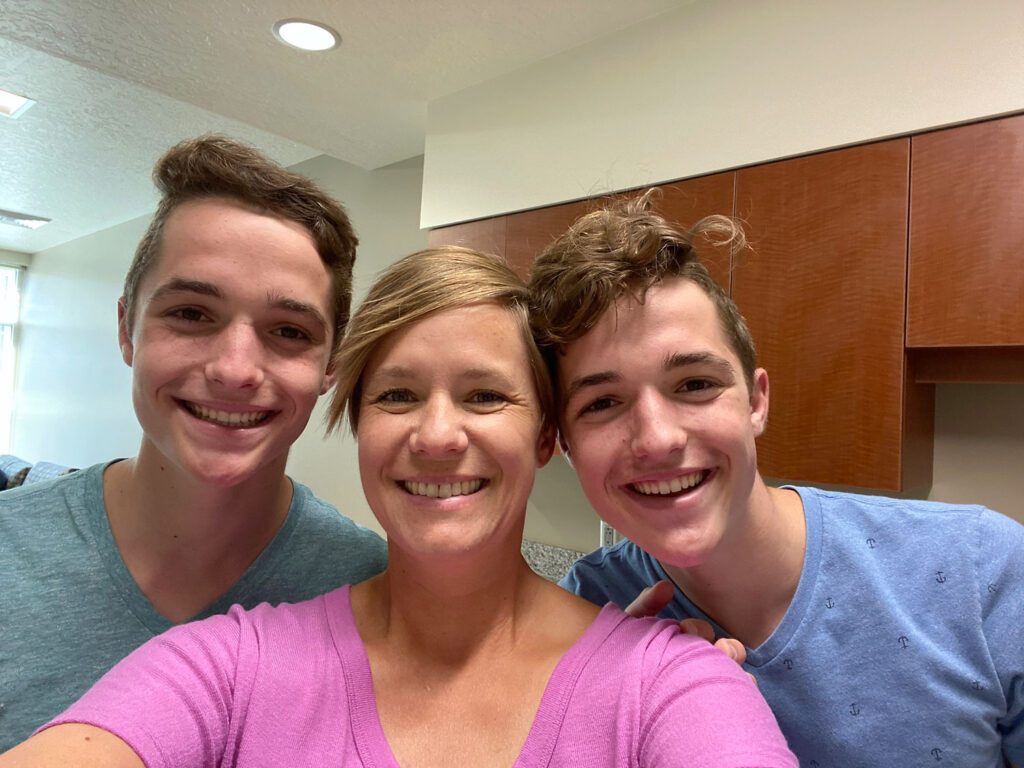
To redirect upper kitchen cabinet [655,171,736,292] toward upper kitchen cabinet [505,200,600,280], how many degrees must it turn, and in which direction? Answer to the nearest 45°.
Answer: approximately 90° to its right

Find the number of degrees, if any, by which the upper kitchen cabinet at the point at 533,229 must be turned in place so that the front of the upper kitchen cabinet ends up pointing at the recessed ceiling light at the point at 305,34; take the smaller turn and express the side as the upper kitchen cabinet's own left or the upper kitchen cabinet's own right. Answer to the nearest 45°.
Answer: approximately 45° to the upper kitchen cabinet's own right

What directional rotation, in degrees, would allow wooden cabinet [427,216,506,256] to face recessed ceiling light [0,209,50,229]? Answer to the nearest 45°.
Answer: approximately 90° to its right

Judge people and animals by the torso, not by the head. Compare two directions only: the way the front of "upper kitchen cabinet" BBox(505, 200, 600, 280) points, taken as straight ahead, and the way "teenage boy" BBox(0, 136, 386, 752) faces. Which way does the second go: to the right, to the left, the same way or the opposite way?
to the left

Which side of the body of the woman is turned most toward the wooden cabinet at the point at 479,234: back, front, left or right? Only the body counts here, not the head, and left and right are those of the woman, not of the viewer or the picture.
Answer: back

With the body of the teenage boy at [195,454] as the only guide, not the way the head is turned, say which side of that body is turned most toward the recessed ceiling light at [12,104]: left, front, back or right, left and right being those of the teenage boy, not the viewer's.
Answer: back

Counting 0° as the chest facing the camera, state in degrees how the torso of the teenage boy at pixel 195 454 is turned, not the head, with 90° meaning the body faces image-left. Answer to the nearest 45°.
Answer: approximately 0°

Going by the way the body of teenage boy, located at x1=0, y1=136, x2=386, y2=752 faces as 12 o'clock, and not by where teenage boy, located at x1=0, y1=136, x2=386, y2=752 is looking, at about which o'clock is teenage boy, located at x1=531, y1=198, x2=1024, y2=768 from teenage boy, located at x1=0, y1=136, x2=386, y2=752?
teenage boy, located at x1=531, y1=198, x2=1024, y2=768 is roughly at 10 o'clock from teenage boy, located at x1=0, y1=136, x2=386, y2=752.

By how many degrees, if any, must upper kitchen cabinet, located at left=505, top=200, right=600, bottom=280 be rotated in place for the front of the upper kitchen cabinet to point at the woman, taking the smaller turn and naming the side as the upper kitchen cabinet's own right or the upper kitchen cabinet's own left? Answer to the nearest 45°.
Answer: approximately 45° to the upper kitchen cabinet's own left

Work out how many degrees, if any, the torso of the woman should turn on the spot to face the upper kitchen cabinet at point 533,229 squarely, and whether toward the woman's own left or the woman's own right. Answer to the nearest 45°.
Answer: approximately 180°

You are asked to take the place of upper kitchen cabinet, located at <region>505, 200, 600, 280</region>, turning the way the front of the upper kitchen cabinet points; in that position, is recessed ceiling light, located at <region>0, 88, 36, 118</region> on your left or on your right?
on your right

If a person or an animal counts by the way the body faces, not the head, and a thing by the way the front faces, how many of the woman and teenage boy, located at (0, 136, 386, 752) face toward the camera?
2

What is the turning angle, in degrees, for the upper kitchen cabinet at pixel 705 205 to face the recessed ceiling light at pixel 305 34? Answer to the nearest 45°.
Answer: approximately 45° to its right
